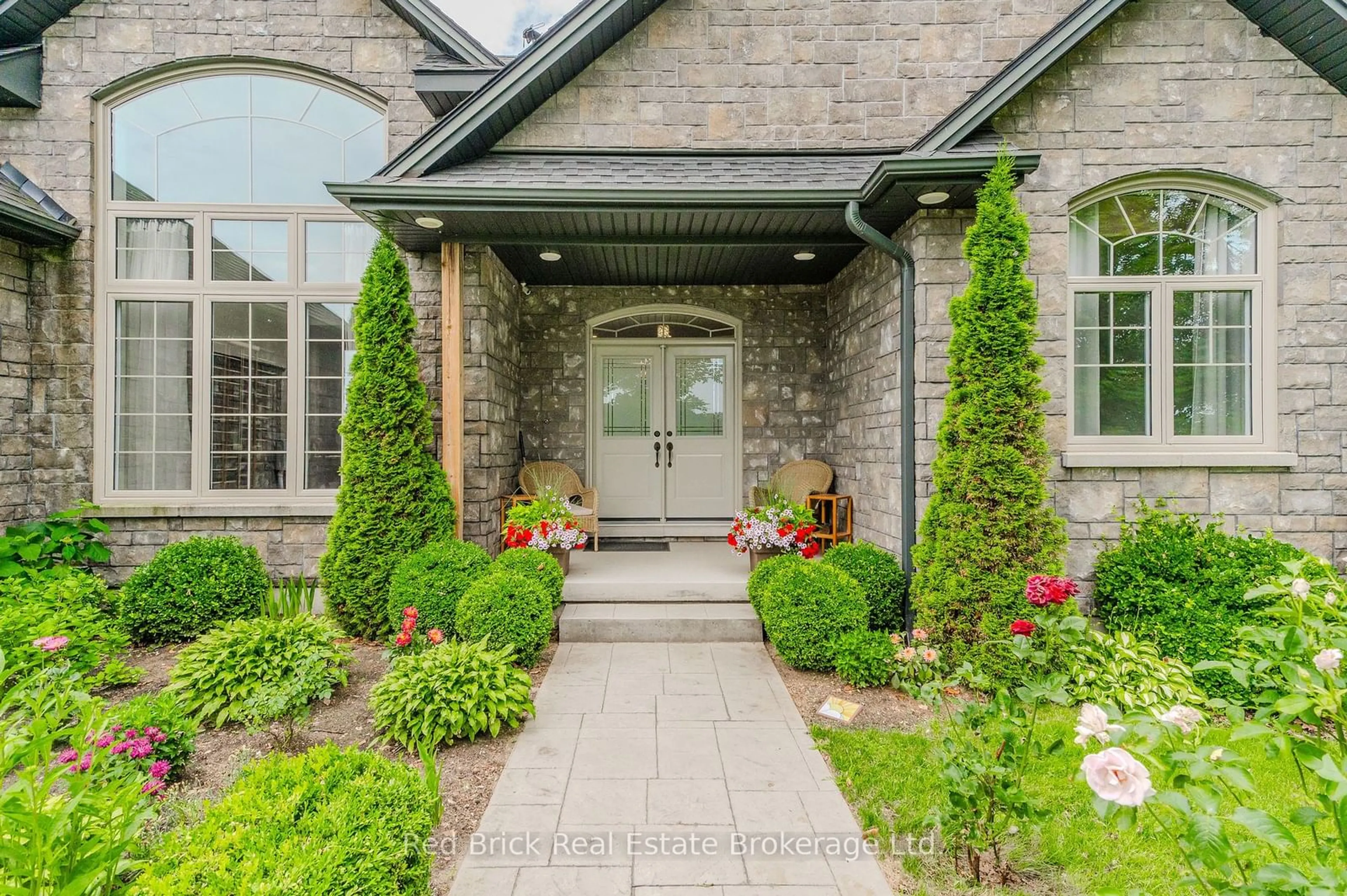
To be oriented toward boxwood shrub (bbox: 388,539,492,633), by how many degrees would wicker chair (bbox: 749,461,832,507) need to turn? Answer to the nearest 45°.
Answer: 0° — it already faces it

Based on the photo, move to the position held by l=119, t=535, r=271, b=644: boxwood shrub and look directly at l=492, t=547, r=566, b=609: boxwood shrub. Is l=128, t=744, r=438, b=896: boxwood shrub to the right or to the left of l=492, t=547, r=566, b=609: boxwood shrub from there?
right

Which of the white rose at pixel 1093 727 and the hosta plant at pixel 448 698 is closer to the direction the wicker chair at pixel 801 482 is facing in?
the hosta plant

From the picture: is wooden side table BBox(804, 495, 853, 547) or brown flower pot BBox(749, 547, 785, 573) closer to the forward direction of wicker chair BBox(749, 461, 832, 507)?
the brown flower pot

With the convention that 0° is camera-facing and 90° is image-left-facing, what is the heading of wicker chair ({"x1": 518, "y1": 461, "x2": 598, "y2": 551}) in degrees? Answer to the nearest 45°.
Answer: approximately 315°

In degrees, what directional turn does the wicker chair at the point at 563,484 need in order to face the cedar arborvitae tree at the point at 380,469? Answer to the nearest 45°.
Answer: approximately 90° to its right

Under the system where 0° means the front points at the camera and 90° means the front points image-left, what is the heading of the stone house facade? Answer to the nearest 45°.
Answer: approximately 0°

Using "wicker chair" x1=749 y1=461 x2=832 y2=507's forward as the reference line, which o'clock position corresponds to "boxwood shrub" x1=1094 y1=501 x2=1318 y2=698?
The boxwood shrub is roughly at 9 o'clock from the wicker chair.

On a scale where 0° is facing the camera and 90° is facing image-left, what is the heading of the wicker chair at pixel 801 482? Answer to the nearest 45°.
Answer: approximately 45°
